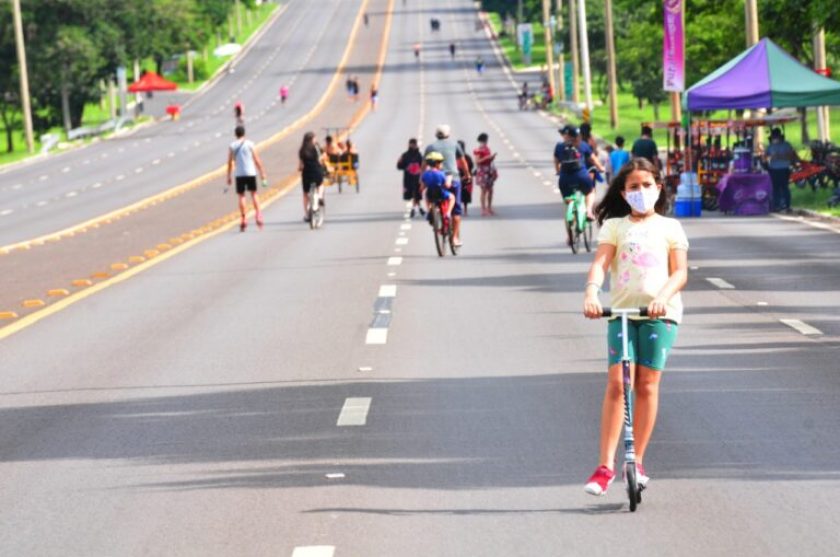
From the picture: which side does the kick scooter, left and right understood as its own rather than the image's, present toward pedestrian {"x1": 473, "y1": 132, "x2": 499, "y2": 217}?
back

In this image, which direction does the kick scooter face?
toward the camera

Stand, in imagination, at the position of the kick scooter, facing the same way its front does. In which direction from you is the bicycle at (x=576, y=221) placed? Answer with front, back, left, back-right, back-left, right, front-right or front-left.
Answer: back

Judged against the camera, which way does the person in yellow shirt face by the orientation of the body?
toward the camera

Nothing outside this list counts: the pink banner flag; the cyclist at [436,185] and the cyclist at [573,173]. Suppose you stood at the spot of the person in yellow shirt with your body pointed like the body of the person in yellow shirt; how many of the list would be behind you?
3

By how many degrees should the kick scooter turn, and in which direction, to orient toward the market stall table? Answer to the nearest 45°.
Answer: approximately 180°

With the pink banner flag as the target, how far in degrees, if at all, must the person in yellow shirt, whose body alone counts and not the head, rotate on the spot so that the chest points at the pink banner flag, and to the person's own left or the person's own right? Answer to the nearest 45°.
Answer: approximately 180°

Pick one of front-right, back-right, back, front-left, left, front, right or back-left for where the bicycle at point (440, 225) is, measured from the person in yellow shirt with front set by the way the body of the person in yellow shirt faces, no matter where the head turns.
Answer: back

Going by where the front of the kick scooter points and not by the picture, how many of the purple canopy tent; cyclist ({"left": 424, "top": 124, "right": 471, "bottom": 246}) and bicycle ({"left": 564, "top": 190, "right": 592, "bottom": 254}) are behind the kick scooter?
3

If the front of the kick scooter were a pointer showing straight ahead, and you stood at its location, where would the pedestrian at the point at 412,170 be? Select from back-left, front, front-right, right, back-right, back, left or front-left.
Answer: back

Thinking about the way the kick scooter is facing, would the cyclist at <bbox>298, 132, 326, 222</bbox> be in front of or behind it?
behind

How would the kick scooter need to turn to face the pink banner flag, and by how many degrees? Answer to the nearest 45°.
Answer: approximately 180°

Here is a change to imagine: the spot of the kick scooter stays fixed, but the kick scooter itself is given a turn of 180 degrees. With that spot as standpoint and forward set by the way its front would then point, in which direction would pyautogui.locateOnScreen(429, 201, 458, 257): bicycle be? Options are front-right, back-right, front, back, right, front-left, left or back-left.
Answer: front

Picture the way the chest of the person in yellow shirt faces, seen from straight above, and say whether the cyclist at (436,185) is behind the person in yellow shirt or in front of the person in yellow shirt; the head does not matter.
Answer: behind
